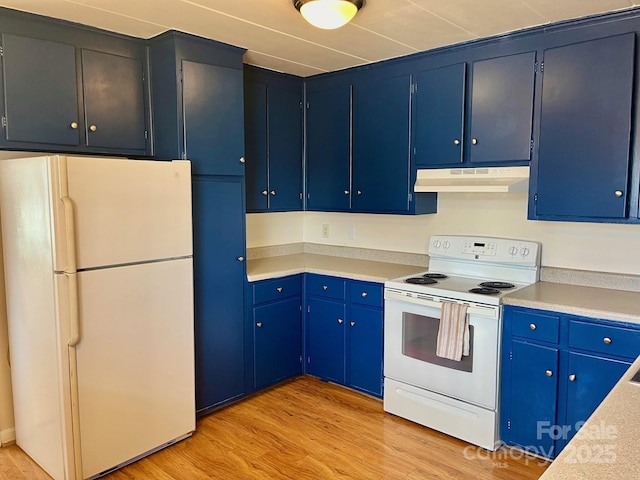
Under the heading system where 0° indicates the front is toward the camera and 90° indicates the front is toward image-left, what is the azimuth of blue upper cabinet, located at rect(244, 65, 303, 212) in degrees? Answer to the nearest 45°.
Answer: approximately 315°
